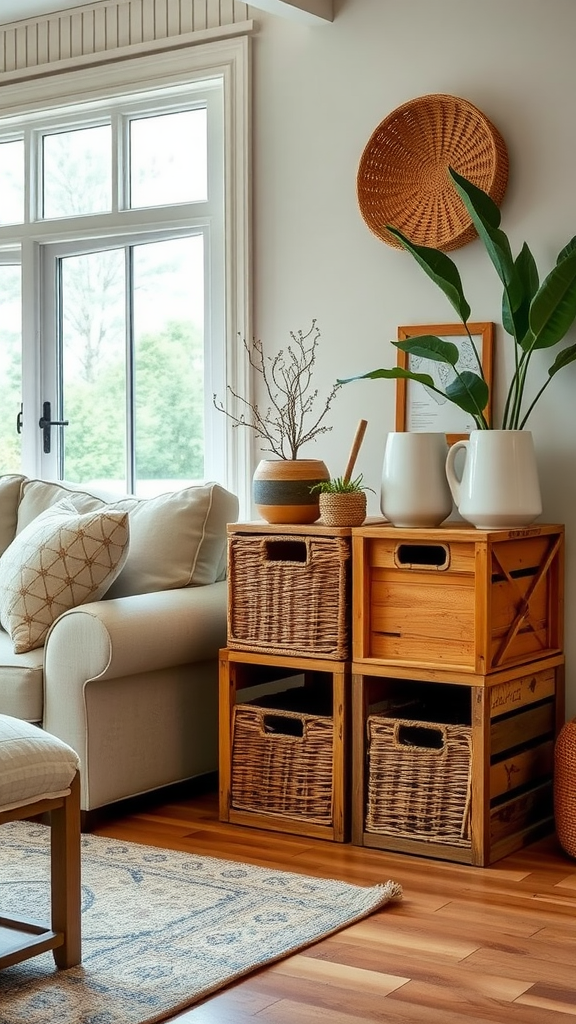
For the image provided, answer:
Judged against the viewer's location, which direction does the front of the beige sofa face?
facing the viewer and to the left of the viewer

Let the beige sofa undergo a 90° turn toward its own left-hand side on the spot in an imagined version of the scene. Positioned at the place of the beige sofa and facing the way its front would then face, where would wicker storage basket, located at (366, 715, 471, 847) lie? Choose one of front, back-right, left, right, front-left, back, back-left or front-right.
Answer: front

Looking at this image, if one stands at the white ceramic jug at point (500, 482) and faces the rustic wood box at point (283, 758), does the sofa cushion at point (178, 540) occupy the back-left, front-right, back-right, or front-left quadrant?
front-right

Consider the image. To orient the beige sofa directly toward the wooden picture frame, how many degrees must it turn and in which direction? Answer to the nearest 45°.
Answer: approximately 135° to its left

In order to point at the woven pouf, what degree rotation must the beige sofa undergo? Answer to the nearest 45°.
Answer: approximately 90° to its left

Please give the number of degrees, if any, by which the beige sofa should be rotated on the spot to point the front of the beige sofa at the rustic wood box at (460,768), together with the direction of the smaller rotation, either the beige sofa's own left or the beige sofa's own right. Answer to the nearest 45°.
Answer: approximately 90° to the beige sofa's own left
